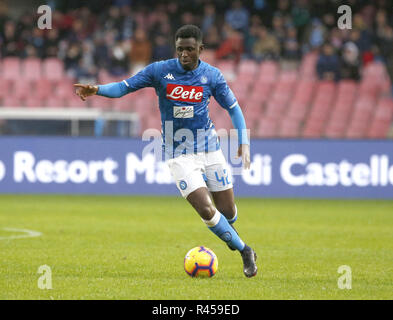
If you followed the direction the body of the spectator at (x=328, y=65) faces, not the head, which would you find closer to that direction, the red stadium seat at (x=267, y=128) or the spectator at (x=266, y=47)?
the red stadium seat

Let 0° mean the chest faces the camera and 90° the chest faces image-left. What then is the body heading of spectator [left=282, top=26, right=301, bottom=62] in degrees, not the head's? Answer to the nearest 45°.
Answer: approximately 0°

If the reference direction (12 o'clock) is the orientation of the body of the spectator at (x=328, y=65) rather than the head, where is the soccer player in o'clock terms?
The soccer player is roughly at 12 o'clock from the spectator.

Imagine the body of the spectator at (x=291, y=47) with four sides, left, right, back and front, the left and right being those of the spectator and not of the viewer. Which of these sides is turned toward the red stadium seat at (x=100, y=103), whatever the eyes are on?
right

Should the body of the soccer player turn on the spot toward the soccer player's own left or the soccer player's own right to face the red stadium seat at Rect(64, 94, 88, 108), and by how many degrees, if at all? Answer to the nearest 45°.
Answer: approximately 180°

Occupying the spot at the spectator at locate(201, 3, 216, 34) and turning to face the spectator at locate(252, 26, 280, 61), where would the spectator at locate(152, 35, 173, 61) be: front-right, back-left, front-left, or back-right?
back-right

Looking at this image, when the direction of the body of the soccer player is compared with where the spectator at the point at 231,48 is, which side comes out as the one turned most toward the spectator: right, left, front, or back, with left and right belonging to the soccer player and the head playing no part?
back

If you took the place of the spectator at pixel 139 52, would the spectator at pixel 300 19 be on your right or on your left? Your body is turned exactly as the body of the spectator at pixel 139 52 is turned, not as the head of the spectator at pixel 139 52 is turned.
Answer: on your left

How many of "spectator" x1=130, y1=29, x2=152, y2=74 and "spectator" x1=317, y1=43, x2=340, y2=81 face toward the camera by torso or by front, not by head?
2

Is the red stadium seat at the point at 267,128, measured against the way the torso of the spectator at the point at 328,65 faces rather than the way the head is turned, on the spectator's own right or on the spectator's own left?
on the spectator's own right
